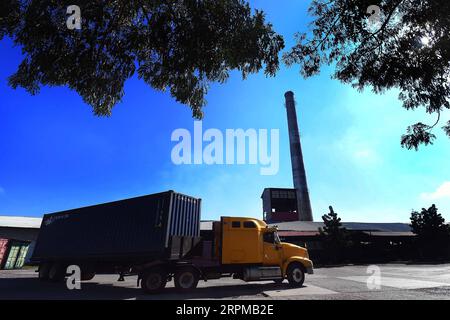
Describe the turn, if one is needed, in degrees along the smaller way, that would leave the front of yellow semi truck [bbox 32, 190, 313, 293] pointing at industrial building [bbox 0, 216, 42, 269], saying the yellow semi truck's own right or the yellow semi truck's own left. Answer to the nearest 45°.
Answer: approximately 135° to the yellow semi truck's own left

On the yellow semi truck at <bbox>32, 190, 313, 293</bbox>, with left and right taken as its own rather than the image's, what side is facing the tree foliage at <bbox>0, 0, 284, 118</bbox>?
right

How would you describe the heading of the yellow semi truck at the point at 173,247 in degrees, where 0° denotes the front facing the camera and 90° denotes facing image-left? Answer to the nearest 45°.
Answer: approximately 270°

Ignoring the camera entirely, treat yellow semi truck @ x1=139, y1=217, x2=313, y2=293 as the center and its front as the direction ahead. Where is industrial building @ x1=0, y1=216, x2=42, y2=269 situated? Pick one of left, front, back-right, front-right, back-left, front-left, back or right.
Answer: back-left

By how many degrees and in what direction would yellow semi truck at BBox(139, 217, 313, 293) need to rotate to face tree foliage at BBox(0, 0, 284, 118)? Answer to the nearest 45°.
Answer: approximately 90° to its right
